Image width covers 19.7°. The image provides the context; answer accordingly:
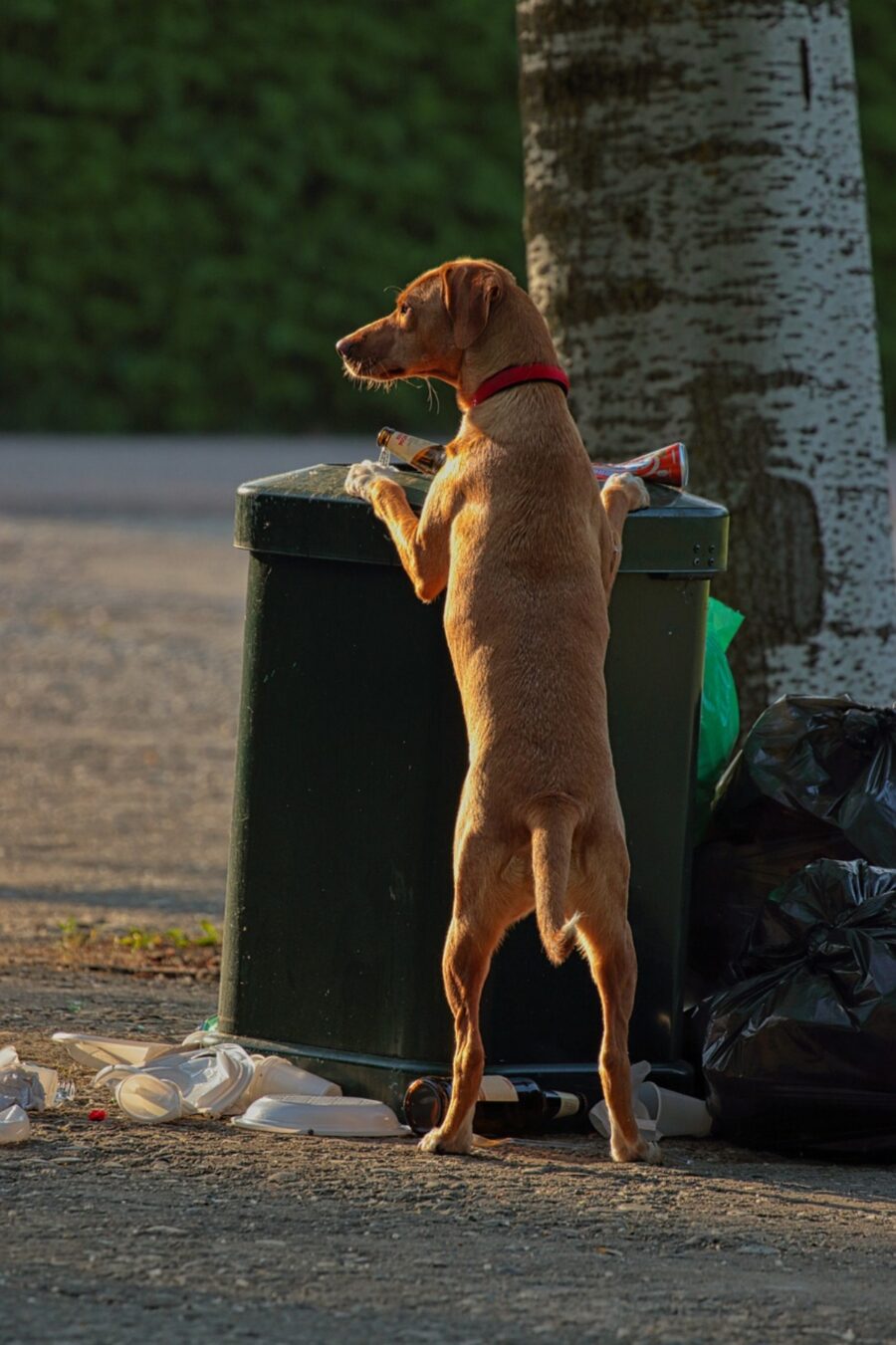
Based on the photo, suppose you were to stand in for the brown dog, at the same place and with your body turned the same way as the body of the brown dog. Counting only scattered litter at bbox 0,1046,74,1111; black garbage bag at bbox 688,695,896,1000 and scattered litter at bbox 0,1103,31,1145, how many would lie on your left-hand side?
2

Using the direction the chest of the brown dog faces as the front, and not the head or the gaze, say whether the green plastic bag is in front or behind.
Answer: in front

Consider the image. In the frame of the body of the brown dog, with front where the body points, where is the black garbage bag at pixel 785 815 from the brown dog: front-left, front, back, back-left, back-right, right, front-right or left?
front-right

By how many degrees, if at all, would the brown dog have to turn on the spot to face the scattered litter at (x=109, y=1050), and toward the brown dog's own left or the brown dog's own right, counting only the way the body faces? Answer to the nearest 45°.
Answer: approximately 45° to the brown dog's own left

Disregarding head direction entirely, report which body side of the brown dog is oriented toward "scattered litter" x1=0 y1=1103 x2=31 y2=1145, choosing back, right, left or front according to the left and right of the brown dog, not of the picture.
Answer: left

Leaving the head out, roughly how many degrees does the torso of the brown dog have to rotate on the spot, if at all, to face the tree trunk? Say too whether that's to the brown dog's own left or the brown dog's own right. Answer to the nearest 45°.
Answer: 0° — it already faces it

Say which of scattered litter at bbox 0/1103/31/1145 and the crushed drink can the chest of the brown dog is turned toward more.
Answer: the crushed drink can

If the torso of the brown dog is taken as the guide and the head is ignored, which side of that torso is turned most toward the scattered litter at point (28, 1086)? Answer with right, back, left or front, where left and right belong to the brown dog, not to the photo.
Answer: left

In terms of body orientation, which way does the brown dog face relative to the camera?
away from the camera

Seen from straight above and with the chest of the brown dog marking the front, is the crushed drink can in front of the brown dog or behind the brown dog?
in front
